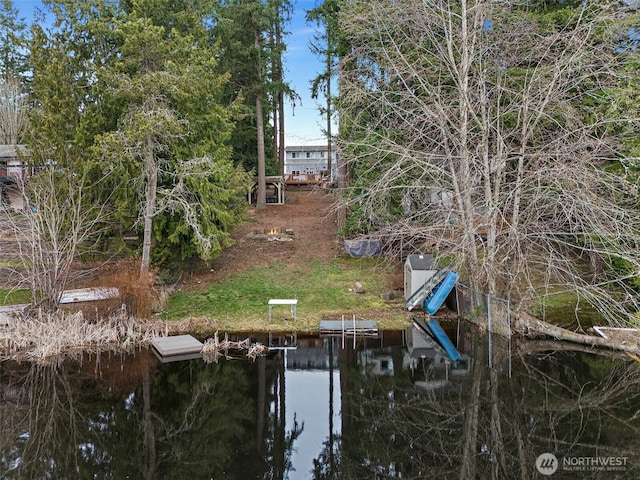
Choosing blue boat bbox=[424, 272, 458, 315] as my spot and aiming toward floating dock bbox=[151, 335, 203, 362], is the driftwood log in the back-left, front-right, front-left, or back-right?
back-left

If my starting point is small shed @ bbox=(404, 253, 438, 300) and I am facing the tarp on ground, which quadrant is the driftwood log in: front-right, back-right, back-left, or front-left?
back-right
